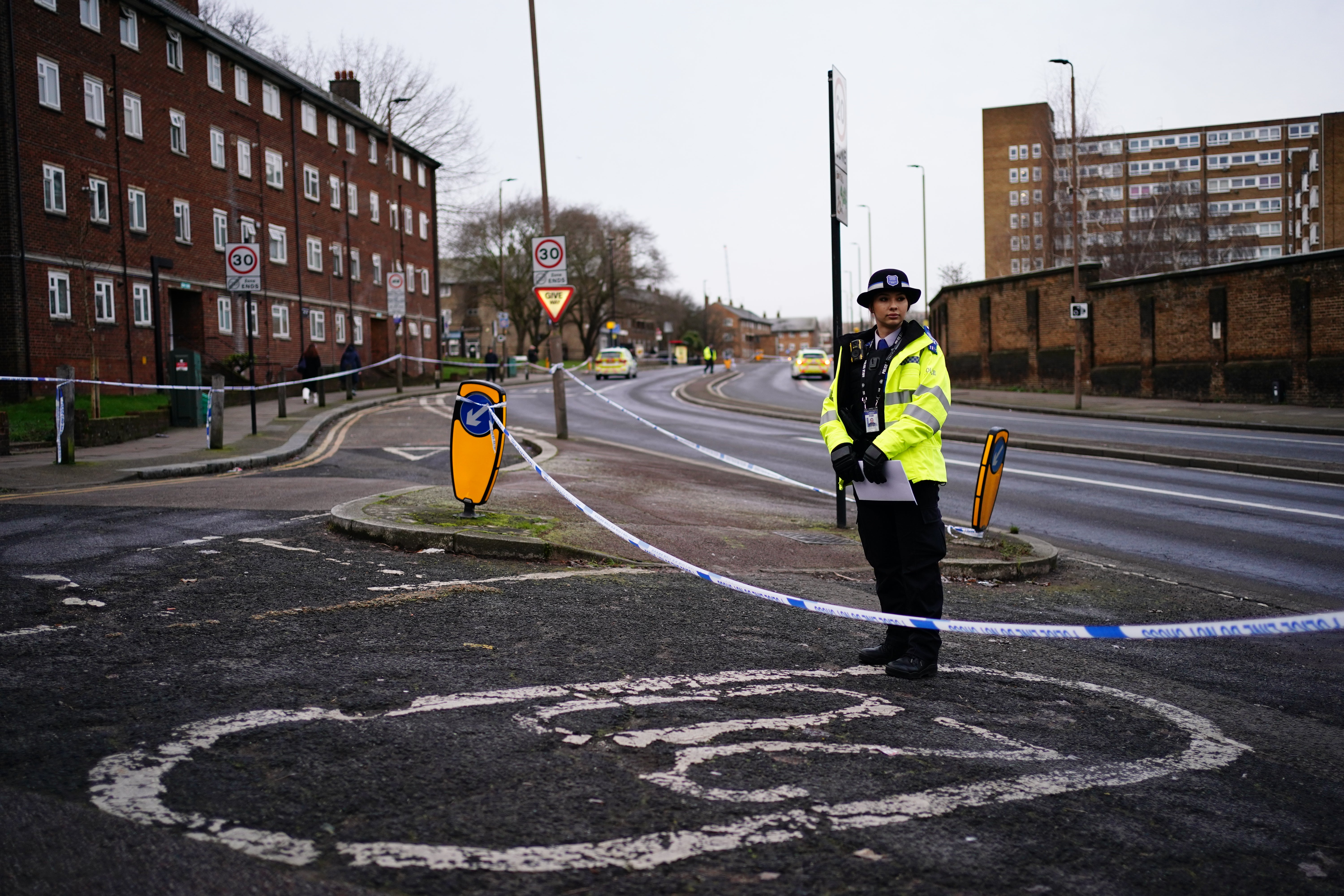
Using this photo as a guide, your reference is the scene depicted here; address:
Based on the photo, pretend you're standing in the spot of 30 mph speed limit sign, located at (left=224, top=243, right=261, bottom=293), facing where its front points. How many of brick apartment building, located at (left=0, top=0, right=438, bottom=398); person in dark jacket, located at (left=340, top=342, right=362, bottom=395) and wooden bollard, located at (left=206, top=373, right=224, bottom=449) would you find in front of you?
1

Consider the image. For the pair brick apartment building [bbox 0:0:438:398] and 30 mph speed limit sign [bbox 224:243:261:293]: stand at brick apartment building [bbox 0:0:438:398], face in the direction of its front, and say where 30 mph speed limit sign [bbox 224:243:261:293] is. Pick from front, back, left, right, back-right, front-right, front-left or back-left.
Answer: front-right

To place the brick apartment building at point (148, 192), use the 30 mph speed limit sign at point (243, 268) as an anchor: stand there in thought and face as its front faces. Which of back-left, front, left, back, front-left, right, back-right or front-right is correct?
back

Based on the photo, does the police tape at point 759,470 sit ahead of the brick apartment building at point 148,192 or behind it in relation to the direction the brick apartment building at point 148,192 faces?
ahead

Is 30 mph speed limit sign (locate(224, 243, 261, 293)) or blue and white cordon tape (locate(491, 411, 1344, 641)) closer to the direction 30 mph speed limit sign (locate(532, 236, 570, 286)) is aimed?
the blue and white cordon tape

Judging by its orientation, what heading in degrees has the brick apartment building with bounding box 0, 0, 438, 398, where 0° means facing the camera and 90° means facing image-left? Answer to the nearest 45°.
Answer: approximately 315°

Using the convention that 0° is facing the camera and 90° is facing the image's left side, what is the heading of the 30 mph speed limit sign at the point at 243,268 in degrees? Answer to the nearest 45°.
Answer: approximately 0°
